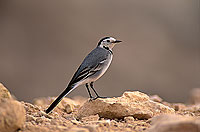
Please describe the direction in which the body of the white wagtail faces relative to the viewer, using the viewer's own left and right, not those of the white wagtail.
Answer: facing to the right of the viewer

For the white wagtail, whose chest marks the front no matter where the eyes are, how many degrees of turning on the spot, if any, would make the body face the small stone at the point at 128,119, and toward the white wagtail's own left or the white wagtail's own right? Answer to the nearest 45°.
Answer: approximately 45° to the white wagtail's own right

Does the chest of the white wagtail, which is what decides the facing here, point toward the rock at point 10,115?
no
